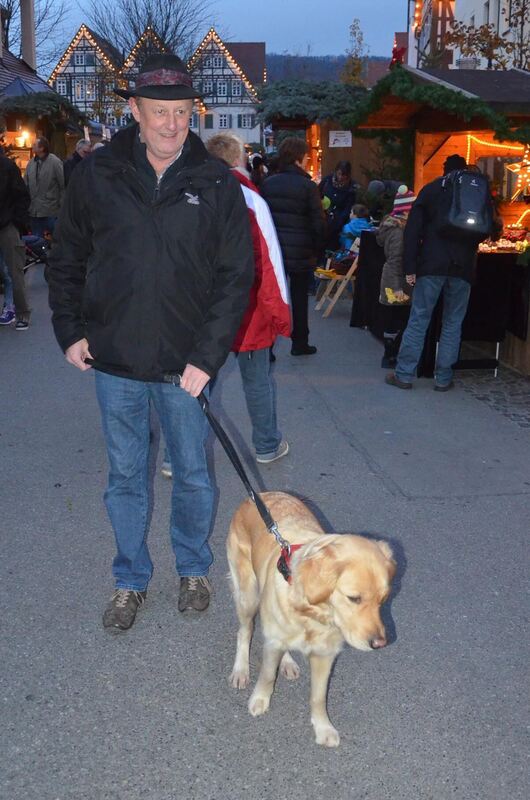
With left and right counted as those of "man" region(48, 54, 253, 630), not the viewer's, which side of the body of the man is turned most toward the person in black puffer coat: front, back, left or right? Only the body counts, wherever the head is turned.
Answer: back

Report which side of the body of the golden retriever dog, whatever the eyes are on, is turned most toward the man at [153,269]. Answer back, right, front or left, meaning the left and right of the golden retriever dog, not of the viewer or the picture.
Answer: back

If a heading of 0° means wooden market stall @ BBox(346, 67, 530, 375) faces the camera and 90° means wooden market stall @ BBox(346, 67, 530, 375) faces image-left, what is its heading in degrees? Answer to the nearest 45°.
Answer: approximately 45°

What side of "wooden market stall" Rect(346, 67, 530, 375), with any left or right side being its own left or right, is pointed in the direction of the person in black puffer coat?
front

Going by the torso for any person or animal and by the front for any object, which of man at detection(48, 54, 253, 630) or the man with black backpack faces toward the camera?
the man

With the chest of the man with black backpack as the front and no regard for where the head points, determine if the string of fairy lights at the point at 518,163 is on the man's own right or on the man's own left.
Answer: on the man's own right

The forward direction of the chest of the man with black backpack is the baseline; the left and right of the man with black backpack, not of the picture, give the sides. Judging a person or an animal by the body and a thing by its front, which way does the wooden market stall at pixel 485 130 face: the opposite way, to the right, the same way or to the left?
to the left

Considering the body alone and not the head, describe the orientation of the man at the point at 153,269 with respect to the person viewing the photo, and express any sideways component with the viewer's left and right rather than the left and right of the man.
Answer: facing the viewer

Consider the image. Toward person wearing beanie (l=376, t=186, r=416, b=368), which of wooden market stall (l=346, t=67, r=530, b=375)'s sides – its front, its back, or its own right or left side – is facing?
front

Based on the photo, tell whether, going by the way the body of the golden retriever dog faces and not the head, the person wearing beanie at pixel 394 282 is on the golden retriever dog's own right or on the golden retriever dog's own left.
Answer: on the golden retriever dog's own left

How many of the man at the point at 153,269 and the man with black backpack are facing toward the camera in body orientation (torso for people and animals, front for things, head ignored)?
1

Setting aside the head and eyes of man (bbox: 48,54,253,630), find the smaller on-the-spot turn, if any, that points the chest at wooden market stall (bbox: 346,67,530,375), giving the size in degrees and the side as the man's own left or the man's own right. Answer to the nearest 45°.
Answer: approximately 135° to the man's own left
